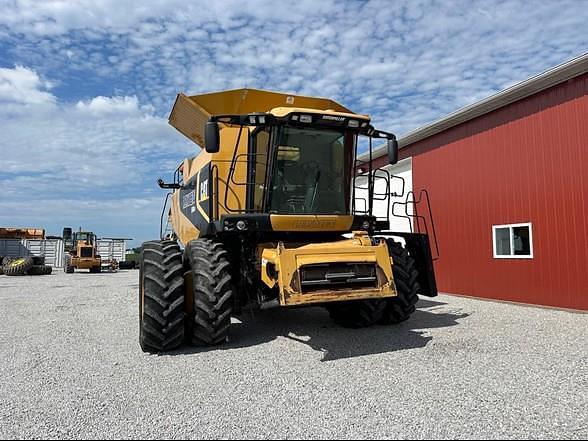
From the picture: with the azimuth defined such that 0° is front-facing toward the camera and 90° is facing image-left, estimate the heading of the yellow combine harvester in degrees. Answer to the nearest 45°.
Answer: approximately 315°

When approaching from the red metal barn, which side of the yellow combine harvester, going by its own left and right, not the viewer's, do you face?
left

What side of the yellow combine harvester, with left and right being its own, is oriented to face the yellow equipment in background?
back

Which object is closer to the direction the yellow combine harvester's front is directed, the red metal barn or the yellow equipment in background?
the red metal barn
